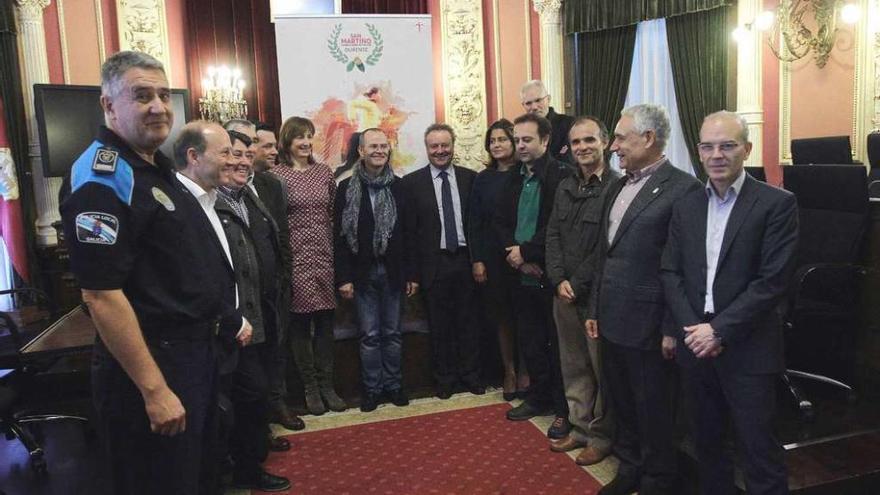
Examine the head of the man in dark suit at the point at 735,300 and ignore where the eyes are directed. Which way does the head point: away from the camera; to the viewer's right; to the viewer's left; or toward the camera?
toward the camera

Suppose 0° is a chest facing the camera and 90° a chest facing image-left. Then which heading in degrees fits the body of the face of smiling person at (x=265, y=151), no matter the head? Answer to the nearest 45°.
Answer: approximately 315°

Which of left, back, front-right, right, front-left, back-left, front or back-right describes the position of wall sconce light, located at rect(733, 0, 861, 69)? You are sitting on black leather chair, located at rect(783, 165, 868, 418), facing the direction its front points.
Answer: back-right

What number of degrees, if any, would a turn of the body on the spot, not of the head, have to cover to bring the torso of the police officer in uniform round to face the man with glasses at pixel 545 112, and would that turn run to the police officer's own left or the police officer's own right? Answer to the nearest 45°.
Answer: approximately 90° to the police officer's own left

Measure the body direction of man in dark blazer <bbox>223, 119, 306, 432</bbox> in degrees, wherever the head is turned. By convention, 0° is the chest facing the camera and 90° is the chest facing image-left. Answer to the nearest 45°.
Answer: approximately 315°

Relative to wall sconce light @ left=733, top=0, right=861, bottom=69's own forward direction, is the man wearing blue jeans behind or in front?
in front

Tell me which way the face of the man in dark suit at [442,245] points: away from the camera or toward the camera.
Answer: toward the camera

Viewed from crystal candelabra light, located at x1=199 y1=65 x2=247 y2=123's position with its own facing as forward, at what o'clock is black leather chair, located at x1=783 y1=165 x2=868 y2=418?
The black leather chair is roughly at 11 o'clock from the crystal candelabra light.

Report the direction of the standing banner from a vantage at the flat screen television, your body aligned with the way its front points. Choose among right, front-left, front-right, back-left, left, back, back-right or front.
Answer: left

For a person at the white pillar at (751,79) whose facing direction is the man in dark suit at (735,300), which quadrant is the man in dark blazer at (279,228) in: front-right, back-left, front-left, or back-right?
front-right

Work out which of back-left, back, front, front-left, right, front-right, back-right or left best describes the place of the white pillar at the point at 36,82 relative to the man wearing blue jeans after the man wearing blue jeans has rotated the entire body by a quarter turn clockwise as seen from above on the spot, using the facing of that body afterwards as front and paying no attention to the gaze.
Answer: front-right

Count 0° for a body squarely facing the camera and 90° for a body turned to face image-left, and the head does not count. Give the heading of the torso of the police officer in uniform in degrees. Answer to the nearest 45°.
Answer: approximately 315°

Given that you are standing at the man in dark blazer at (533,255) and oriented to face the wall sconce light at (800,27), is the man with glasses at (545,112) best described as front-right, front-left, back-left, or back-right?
front-left

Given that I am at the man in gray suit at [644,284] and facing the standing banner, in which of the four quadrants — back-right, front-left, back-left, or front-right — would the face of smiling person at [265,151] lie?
front-left

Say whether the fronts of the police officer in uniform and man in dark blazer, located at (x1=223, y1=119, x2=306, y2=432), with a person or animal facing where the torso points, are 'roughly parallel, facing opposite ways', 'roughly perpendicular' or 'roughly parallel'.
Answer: roughly parallel
